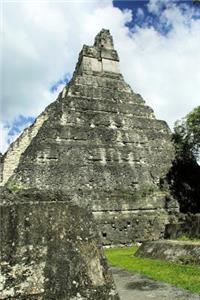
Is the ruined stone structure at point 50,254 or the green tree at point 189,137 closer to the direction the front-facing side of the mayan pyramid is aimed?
the ruined stone structure
